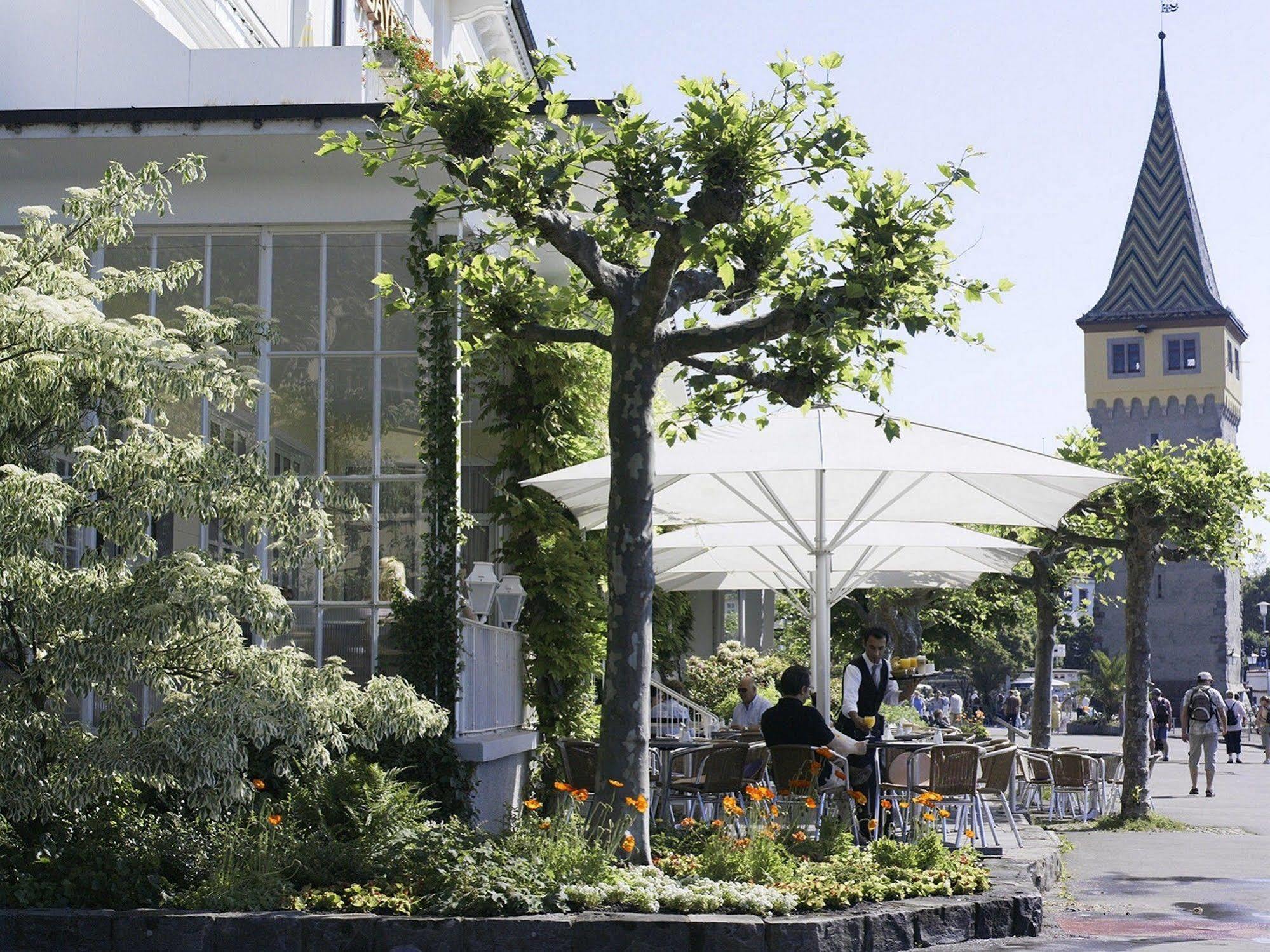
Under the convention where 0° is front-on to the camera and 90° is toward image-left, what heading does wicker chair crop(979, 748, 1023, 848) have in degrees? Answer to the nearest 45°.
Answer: approximately 135°

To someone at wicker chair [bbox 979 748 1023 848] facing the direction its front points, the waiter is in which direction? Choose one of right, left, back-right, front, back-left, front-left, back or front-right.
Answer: left

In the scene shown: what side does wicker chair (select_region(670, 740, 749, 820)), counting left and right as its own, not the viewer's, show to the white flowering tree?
left

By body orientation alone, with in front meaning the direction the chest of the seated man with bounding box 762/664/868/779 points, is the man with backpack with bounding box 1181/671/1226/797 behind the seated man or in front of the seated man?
in front

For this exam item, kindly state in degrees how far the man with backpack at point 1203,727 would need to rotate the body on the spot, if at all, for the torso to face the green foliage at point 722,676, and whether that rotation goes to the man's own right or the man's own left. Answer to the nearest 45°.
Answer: approximately 90° to the man's own left

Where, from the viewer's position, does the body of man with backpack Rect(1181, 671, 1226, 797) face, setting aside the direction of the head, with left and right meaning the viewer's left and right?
facing away from the viewer

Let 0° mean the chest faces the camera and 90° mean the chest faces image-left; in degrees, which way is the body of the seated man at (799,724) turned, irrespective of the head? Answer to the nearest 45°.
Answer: approximately 225°

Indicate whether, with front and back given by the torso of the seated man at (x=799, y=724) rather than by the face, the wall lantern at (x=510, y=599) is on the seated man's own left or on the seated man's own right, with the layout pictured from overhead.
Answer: on the seated man's own left

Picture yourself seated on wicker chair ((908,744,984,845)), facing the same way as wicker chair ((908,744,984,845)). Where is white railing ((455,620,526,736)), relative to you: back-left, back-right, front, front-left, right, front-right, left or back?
front-left

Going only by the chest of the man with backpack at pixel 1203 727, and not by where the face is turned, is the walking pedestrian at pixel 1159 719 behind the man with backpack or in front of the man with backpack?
in front

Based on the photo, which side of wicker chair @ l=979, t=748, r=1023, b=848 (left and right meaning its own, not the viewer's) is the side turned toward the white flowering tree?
left

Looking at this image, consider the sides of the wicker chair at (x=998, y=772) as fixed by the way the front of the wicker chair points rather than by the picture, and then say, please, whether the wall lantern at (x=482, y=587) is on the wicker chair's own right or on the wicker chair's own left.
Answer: on the wicker chair's own left

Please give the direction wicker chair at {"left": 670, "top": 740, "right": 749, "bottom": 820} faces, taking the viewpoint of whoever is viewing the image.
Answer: facing away from the viewer and to the left of the viewer

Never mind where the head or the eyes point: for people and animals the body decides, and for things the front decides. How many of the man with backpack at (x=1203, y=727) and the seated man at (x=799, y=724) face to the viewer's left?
0

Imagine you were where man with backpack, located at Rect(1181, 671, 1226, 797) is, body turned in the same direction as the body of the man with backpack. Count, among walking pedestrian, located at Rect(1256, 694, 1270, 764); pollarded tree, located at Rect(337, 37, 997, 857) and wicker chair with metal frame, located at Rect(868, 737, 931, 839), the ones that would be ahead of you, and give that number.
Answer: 1

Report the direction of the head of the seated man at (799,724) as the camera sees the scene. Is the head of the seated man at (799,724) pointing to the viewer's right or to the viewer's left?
to the viewer's right

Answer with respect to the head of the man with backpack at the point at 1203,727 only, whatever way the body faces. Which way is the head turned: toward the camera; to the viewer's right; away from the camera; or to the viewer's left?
away from the camera
